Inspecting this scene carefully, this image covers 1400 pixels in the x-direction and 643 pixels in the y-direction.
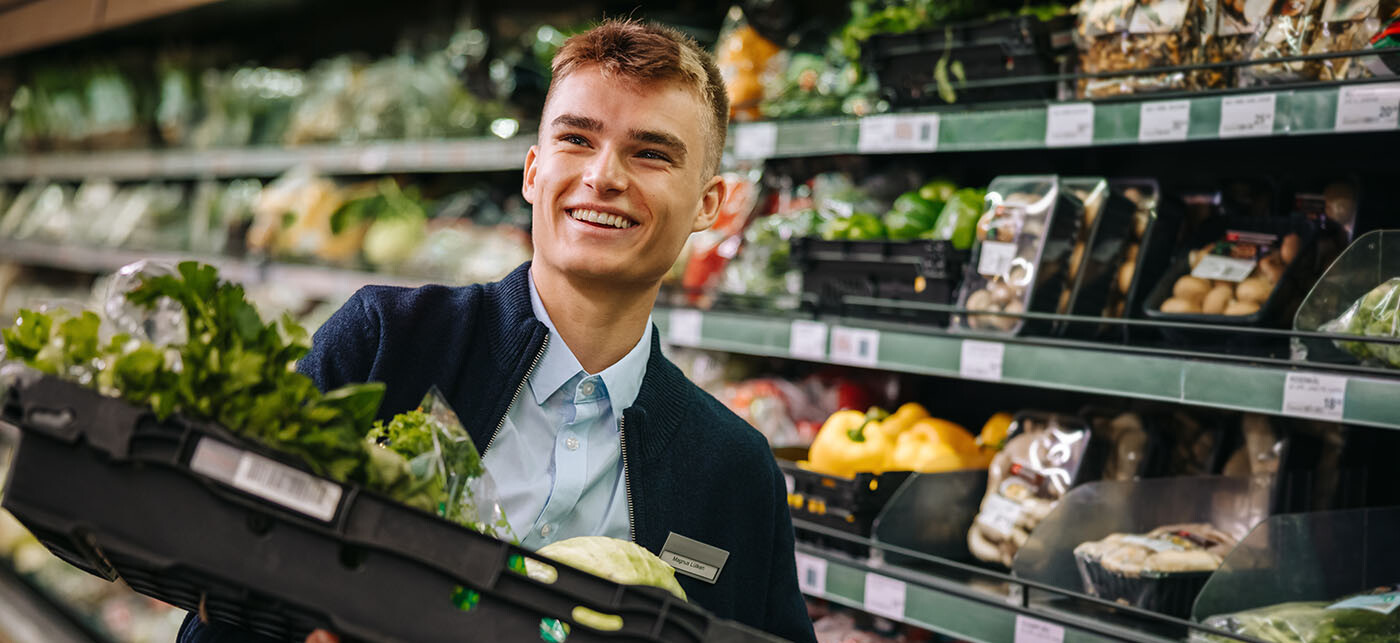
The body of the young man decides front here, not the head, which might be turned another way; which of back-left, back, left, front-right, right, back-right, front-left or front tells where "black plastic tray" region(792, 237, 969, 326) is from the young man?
back-left

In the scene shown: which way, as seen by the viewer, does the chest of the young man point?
toward the camera

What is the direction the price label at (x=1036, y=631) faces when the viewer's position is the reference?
facing the viewer and to the left of the viewer

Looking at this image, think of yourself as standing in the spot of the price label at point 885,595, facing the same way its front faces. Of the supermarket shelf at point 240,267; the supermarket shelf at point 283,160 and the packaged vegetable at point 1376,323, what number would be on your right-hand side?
2

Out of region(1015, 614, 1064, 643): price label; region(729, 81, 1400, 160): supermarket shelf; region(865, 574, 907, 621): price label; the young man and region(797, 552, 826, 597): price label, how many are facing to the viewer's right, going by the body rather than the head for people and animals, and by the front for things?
0

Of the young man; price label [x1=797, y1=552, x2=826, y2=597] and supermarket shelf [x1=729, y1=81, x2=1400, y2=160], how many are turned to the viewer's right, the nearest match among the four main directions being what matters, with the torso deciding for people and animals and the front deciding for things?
0
